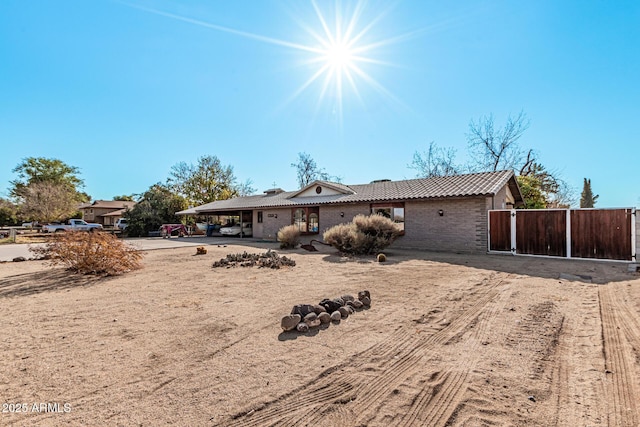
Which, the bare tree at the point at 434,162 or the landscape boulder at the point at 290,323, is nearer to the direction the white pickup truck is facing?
the bare tree

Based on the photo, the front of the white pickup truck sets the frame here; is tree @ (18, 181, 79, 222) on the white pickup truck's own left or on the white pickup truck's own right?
on the white pickup truck's own left

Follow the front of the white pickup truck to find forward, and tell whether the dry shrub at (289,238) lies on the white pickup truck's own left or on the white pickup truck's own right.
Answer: on the white pickup truck's own right

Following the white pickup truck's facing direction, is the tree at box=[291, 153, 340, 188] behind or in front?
in front

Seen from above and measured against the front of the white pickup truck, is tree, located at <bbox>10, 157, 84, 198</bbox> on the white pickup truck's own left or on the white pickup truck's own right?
on the white pickup truck's own left

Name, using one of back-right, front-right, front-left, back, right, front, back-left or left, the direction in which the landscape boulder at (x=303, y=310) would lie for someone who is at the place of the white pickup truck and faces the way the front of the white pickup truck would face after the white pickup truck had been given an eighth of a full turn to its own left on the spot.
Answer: back-right

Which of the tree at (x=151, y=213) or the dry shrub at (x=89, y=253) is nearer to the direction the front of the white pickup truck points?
the tree

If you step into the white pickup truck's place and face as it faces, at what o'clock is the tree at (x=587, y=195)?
The tree is roughly at 1 o'clock from the white pickup truck.

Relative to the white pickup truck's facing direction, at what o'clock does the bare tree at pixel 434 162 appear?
The bare tree is roughly at 1 o'clock from the white pickup truck.

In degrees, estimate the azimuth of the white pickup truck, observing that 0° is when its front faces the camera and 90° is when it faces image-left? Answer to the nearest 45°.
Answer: approximately 270°

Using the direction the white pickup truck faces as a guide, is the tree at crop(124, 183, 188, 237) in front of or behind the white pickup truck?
in front
